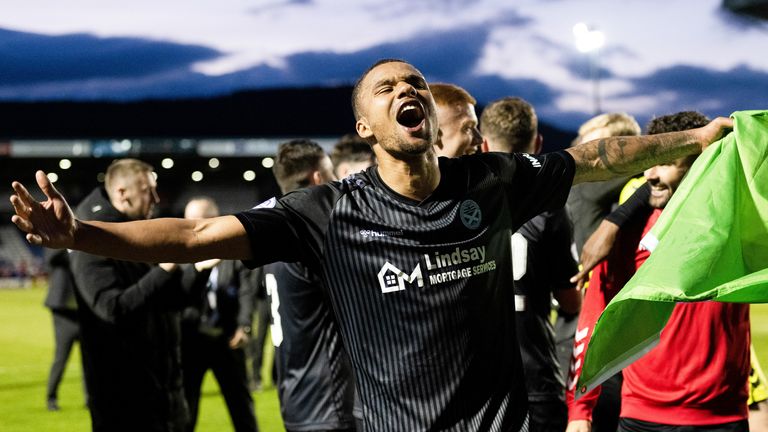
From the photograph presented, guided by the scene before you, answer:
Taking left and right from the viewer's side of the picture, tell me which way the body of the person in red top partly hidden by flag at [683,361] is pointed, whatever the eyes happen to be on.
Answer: facing the viewer and to the left of the viewer

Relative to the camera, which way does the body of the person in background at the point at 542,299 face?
away from the camera

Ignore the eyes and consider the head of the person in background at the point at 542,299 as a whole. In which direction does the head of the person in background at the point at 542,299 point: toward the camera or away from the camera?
away from the camera

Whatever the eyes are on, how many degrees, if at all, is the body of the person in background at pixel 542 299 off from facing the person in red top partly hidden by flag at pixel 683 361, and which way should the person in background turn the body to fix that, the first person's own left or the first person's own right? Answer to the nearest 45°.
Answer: approximately 135° to the first person's own right

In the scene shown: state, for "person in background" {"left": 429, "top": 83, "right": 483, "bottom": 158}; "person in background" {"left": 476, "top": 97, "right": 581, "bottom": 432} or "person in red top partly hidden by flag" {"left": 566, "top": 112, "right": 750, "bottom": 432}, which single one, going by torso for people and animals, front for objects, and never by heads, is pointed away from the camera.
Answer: "person in background" {"left": 476, "top": 97, "right": 581, "bottom": 432}

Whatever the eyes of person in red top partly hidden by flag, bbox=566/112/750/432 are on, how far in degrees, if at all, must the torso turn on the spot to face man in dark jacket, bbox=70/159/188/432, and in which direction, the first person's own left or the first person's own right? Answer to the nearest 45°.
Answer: approximately 45° to the first person's own right

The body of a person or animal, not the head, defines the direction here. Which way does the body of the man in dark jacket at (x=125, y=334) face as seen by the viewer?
to the viewer's right
